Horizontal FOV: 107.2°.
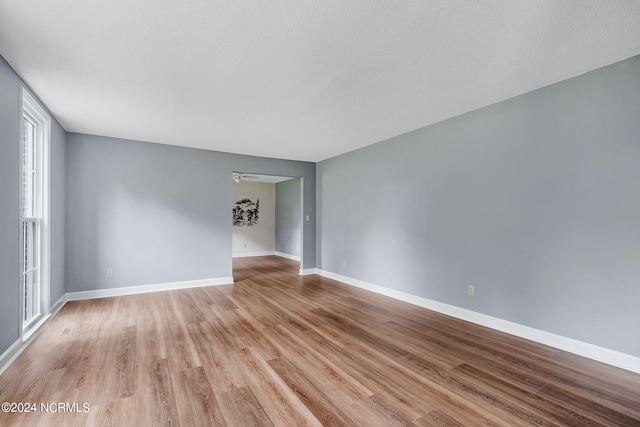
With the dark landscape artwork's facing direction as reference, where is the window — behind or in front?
in front

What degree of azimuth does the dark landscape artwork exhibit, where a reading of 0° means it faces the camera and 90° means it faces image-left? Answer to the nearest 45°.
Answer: approximately 0°
